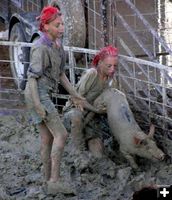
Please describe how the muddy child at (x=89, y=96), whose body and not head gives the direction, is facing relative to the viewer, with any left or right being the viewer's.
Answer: facing the viewer and to the right of the viewer

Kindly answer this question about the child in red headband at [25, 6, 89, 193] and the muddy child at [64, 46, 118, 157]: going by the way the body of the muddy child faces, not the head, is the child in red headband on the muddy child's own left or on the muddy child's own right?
on the muddy child's own right
